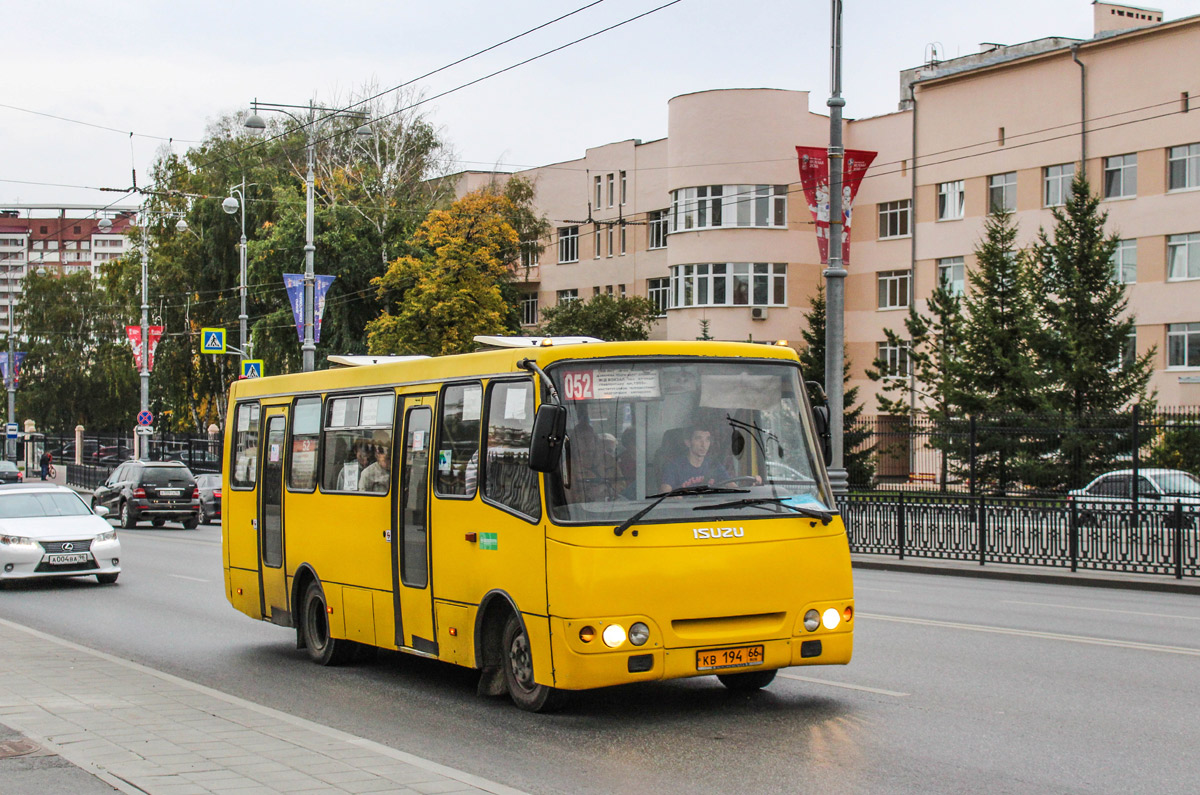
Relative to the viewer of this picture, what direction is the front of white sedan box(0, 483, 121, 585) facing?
facing the viewer and to the right of the viewer

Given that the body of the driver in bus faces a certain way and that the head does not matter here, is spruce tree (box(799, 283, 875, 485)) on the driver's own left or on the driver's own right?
on the driver's own left

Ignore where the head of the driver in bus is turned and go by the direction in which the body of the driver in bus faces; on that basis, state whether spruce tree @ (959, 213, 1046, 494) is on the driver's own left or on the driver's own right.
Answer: on the driver's own left

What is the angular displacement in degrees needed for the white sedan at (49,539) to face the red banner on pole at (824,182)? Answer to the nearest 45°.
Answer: approximately 45° to its left

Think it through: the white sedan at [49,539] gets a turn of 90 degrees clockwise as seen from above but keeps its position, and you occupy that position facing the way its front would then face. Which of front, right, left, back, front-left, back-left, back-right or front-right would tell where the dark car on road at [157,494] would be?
back-right

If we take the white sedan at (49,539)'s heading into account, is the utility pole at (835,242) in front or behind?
in front

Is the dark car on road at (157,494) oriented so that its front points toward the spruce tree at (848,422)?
no

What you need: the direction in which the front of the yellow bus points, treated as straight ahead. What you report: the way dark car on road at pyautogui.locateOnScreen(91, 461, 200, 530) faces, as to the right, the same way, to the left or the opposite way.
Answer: the opposite way

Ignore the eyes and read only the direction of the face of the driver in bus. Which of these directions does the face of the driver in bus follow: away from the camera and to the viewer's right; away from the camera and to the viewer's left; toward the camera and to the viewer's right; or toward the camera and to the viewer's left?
toward the camera and to the viewer's right

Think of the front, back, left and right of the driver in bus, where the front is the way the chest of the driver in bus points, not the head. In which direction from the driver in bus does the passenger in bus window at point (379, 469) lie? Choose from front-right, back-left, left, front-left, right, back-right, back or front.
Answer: back

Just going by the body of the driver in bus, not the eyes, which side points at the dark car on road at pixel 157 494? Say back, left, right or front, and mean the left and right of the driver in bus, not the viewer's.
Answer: back

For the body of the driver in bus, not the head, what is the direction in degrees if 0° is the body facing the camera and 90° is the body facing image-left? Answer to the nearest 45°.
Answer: approximately 315°

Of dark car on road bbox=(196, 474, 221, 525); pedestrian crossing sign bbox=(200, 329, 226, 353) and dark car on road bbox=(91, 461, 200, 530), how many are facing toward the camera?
1

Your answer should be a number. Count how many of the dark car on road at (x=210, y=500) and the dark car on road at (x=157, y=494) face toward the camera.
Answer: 0

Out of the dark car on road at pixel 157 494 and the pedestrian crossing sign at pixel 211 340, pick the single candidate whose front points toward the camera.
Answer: the pedestrian crossing sign

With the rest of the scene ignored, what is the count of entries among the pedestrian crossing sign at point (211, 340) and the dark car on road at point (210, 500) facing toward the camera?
1

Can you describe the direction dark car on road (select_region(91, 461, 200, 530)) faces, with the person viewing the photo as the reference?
facing away from the viewer and to the left of the viewer

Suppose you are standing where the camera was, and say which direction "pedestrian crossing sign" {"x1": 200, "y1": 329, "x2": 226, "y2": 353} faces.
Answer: facing the viewer

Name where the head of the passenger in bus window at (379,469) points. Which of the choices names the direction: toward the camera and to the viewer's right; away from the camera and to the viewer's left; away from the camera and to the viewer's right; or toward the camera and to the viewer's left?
toward the camera and to the viewer's right

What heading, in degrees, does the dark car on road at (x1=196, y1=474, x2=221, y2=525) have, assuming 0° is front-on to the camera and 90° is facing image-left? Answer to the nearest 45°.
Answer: approximately 135°
